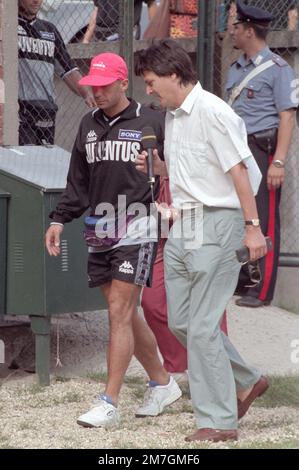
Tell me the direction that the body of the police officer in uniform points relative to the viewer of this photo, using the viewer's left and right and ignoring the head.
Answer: facing the viewer and to the left of the viewer

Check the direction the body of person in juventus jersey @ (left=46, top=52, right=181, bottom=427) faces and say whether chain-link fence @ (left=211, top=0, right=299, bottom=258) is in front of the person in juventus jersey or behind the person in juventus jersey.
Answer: behind

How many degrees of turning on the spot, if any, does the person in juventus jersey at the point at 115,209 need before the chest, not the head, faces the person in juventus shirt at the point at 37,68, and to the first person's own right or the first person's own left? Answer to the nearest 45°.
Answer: approximately 135° to the first person's own right

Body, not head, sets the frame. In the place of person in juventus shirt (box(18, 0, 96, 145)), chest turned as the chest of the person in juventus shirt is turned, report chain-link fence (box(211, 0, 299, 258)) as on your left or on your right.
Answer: on your left

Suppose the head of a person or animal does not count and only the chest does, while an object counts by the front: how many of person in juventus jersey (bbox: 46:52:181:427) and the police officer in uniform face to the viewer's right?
0

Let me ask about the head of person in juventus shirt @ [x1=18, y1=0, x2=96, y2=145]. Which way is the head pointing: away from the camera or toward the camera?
toward the camera

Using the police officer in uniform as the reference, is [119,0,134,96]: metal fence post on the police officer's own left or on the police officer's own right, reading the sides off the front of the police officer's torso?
on the police officer's own right

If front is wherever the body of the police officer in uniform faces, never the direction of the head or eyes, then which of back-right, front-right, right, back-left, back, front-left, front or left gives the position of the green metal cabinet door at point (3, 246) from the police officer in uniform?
front

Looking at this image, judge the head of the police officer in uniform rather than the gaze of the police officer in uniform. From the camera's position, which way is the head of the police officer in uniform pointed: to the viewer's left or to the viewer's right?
to the viewer's left

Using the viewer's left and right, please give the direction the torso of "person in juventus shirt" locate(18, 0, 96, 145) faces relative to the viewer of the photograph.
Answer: facing the viewer

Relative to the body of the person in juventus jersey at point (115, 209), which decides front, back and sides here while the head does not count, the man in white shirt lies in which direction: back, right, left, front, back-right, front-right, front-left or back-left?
left

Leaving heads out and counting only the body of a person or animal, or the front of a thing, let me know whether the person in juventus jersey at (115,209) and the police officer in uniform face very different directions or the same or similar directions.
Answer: same or similar directions
